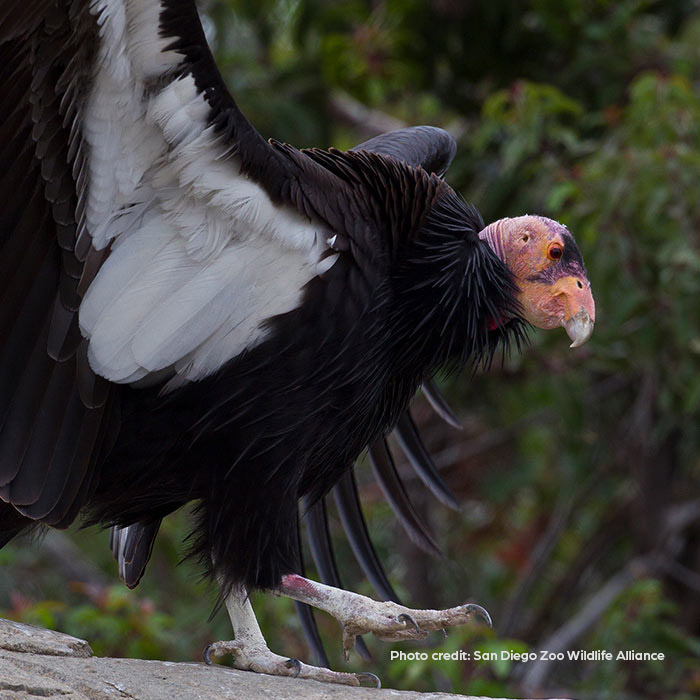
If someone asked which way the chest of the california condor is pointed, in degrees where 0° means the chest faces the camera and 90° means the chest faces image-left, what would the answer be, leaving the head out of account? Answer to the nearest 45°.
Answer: approximately 270°
